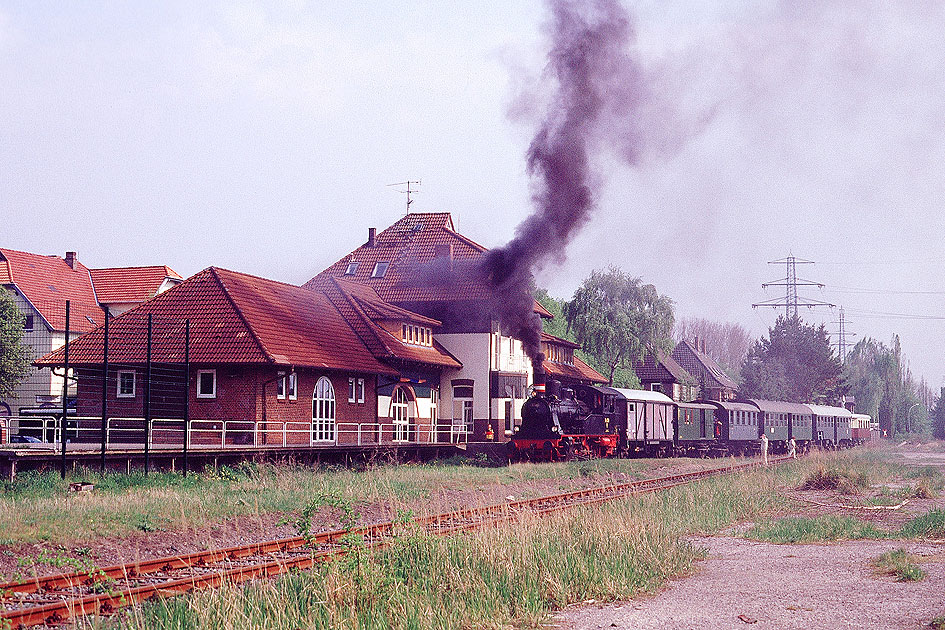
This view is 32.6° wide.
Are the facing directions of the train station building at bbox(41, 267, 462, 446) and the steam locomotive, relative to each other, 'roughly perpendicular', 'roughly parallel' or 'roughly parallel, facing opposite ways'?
roughly perpendicular

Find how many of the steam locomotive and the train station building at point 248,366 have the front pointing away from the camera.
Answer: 0

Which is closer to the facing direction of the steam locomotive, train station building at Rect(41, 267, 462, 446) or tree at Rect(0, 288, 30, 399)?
the train station building

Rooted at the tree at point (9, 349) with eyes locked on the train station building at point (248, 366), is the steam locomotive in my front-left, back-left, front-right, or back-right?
front-left

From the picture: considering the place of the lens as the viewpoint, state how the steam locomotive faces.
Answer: facing the viewer and to the left of the viewer
